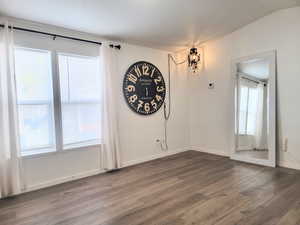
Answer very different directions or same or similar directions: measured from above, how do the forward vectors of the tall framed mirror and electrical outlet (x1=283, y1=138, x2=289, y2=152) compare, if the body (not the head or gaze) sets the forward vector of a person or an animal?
same or similar directions

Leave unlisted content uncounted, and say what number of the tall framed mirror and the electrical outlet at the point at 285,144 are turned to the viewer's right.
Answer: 0

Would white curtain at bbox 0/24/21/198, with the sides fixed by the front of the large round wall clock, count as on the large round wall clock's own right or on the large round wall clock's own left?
on the large round wall clock's own right

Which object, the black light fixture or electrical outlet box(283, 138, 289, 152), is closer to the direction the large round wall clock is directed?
the electrical outlet

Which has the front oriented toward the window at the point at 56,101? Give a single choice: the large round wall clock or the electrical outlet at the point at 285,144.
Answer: the electrical outlet

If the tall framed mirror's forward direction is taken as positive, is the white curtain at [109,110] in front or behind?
in front

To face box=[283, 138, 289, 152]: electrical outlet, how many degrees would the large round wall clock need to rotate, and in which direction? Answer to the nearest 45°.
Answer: approximately 45° to its left

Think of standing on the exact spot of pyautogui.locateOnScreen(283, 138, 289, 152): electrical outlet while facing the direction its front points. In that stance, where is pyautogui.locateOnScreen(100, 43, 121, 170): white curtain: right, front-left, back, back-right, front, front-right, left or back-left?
front

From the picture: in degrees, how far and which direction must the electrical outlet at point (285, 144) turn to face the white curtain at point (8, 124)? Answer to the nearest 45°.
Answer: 0° — it already faces it

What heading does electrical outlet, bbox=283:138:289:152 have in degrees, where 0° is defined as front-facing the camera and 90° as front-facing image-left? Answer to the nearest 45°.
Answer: approximately 45°

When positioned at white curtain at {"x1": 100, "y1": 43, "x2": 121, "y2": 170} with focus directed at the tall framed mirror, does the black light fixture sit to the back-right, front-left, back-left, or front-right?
front-left

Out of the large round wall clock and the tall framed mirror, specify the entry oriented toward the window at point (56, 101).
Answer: the tall framed mirror

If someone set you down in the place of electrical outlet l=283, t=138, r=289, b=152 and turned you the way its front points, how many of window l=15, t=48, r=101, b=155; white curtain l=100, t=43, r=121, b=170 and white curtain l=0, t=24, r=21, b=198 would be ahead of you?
3

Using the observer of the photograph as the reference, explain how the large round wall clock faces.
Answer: facing the viewer and to the right of the viewer

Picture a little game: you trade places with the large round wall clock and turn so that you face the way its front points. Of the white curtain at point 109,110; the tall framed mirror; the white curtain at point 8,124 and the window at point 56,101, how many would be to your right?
3

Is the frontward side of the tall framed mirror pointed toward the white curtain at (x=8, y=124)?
yes

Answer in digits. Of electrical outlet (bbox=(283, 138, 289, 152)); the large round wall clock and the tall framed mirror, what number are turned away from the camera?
0

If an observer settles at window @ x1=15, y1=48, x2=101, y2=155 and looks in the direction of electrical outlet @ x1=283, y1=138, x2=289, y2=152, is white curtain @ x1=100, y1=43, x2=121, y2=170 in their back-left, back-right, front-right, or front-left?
front-left
